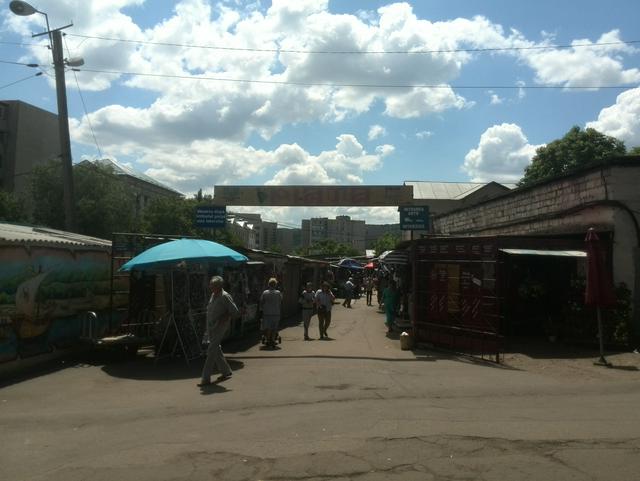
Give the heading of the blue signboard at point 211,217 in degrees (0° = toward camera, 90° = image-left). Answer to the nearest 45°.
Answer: approximately 0°

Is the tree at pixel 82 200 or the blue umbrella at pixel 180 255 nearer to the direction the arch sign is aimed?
the blue umbrella

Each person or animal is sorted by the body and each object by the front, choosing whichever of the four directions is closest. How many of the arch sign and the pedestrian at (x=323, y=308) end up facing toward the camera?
2
